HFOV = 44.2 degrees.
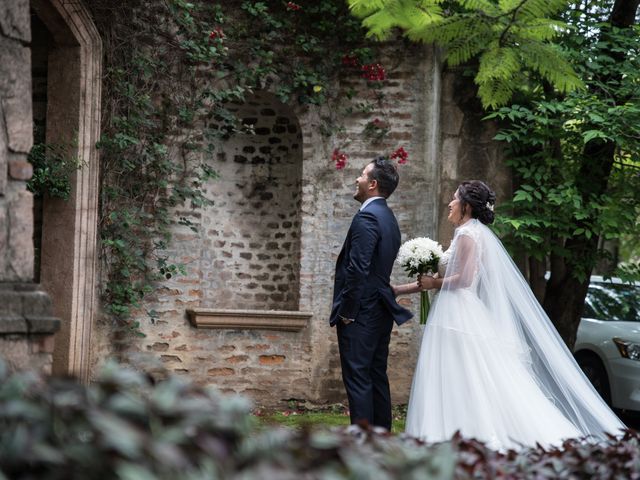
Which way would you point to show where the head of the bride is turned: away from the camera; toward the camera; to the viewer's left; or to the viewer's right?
to the viewer's left

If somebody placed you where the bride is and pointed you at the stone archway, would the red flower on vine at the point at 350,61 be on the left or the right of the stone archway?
right

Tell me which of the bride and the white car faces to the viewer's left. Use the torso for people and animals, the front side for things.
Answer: the bride

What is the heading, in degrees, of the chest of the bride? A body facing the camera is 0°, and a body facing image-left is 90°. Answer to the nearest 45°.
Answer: approximately 90°

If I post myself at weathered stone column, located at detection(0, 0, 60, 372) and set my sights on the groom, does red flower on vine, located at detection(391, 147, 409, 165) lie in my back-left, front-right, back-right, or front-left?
front-left

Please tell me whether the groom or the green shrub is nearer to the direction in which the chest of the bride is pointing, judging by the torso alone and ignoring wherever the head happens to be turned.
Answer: the groom

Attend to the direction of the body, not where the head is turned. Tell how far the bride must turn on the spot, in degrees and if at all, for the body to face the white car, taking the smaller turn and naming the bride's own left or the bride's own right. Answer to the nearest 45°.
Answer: approximately 90° to the bride's own right

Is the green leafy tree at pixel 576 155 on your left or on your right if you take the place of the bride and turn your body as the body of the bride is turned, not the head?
on your right

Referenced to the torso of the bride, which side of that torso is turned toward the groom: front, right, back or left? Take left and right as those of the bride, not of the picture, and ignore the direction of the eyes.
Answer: front

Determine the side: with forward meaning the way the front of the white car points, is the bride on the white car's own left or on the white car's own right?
on the white car's own right

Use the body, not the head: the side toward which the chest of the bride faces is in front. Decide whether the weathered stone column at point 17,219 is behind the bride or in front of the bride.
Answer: in front

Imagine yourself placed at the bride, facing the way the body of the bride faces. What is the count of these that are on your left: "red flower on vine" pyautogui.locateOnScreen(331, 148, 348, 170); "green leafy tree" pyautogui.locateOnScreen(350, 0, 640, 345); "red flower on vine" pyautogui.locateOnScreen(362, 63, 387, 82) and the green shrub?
1
